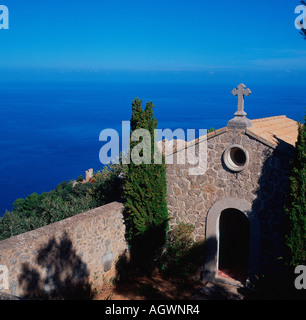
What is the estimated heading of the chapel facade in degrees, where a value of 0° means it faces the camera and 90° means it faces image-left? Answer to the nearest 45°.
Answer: approximately 45°

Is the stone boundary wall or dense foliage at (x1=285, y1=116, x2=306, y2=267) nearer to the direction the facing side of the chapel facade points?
the stone boundary wall

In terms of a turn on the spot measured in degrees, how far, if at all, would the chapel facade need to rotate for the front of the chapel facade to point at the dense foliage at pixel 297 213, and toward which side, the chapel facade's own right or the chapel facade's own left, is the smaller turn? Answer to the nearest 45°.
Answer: approximately 90° to the chapel facade's own left
